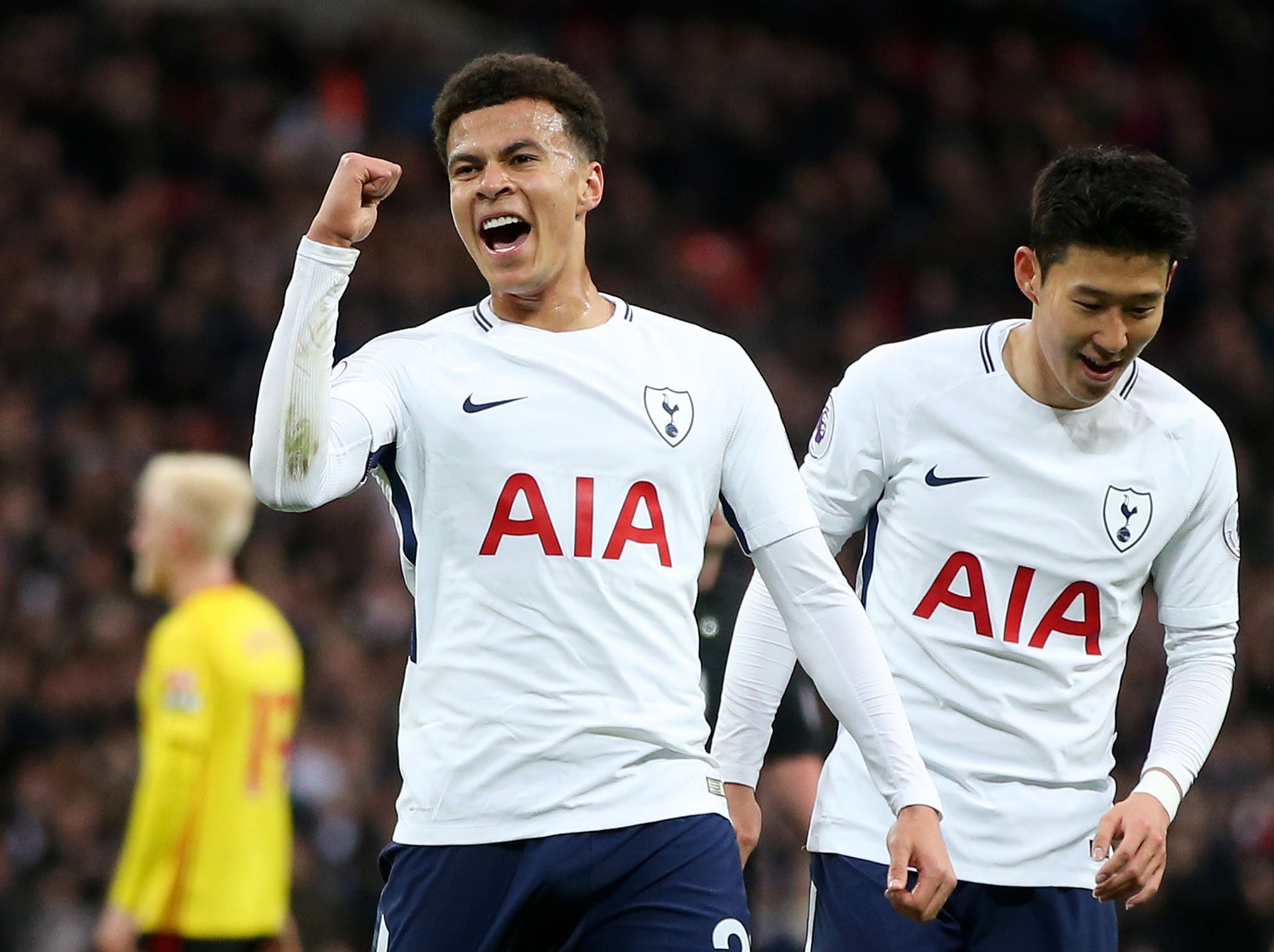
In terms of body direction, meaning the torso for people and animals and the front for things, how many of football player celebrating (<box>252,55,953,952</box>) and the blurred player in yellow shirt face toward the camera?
1

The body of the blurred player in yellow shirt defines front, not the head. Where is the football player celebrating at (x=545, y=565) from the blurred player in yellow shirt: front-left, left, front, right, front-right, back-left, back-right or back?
back-left

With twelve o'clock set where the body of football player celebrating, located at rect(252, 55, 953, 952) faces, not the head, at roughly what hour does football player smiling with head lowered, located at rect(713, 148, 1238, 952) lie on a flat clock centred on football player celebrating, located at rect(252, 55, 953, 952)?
football player smiling with head lowered, located at rect(713, 148, 1238, 952) is roughly at 8 o'clock from football player celebrating, located at rect(252, 55, 953, 952).

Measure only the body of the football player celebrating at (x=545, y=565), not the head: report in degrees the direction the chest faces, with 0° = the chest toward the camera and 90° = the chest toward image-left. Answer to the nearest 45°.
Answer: approximately 0°

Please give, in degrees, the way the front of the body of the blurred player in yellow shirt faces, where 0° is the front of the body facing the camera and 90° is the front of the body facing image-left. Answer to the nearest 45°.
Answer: approximately 135°

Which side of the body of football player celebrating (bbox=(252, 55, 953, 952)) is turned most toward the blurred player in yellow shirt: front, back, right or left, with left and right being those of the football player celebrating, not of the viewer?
back

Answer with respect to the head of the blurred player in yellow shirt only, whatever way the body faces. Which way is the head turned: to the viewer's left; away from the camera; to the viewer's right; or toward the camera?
to the viewer's left
